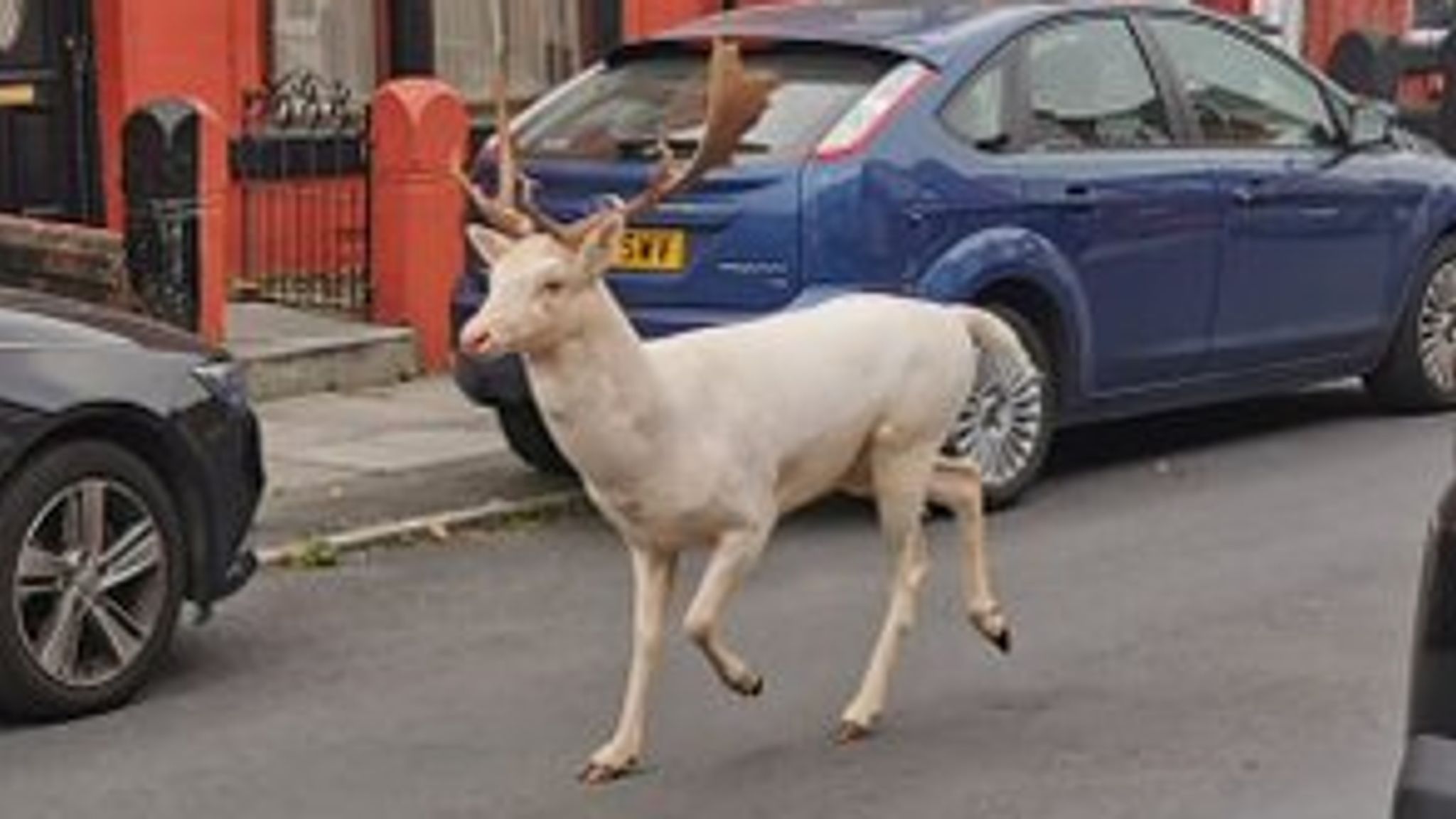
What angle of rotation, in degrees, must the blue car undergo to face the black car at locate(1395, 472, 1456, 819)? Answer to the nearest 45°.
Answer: approximately 135° to its right

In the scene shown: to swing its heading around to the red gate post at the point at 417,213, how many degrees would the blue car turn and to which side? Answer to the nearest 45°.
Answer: approximately 90° to its left

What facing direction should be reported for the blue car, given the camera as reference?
facing away from the viewer and to the right of the viewer

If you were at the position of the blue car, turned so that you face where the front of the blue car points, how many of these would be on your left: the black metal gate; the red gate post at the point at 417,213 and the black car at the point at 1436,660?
2

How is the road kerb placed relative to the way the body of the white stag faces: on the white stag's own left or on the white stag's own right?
on the white stag's own right

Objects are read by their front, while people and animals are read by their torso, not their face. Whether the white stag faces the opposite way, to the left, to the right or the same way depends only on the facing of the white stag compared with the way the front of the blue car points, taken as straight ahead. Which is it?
the opposite way

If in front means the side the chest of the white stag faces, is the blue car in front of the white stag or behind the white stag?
behind

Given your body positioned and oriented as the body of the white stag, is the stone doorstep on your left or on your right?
on your right
